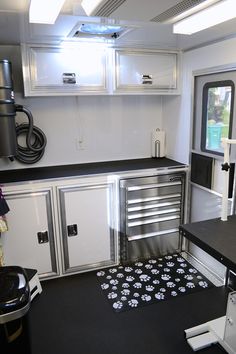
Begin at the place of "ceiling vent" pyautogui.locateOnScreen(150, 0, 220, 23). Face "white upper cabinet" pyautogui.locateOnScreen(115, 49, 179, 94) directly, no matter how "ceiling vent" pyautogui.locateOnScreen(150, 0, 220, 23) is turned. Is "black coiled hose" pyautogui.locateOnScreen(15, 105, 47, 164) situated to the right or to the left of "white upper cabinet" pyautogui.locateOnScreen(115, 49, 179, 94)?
left

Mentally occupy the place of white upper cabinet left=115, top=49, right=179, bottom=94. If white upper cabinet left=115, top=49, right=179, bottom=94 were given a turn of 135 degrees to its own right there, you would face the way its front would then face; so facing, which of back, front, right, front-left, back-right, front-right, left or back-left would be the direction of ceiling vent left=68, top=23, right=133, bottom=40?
left

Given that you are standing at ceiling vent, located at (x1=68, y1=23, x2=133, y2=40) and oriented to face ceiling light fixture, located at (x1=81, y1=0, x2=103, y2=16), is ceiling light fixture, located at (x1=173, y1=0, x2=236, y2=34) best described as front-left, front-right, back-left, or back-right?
front-left

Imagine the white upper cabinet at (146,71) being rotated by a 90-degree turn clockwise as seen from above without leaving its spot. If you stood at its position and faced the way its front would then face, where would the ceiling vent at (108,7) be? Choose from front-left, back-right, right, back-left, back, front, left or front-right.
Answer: left

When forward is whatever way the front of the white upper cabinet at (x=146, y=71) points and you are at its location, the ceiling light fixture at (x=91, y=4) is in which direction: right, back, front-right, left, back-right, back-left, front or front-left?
front

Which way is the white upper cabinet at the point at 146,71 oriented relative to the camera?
toward the camera

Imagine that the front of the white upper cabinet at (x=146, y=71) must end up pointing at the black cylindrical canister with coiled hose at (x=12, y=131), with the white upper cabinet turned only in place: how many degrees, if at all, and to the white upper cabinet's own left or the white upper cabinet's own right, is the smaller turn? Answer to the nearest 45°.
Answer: approximately 45° to the white upper cabinet's own right

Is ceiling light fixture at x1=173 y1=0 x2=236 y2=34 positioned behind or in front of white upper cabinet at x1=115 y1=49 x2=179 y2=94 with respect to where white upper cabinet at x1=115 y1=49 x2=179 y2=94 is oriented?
in front

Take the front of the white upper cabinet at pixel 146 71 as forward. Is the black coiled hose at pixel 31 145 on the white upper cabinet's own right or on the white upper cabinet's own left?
on the white upper cabinet's own right

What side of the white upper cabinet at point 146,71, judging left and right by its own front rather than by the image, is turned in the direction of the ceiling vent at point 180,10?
front
